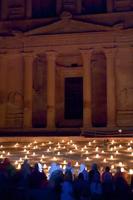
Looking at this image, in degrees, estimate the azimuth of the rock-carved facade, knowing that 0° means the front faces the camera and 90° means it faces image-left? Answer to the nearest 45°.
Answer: approximately 0°
